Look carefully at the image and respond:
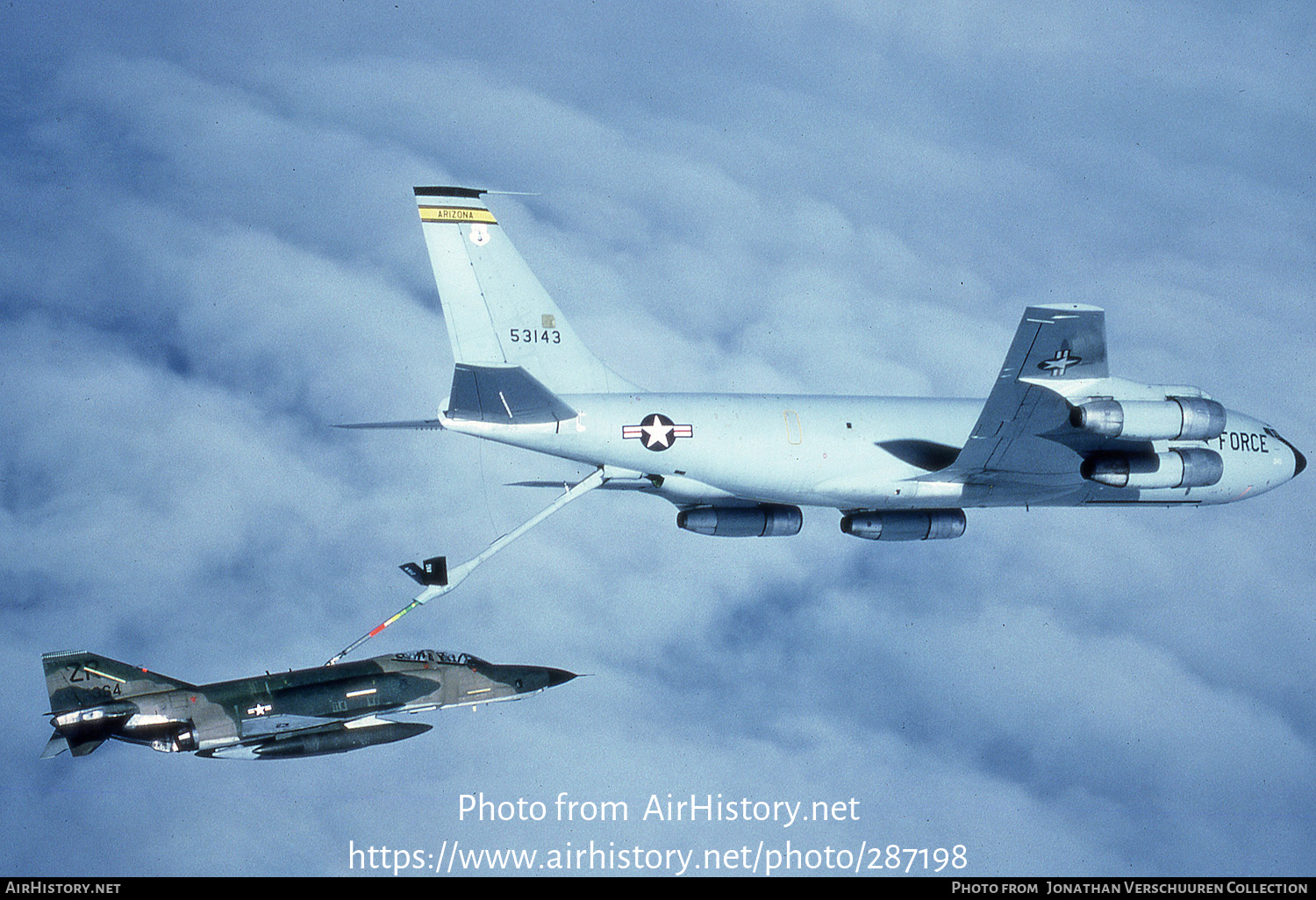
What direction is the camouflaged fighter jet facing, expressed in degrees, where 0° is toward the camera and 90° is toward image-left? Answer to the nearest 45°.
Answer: approximately 270°

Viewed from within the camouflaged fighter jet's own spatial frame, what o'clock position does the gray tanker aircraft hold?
The gray tanker aircraft is roughly at 1 o'clock from the camouflaged fighter jet.
